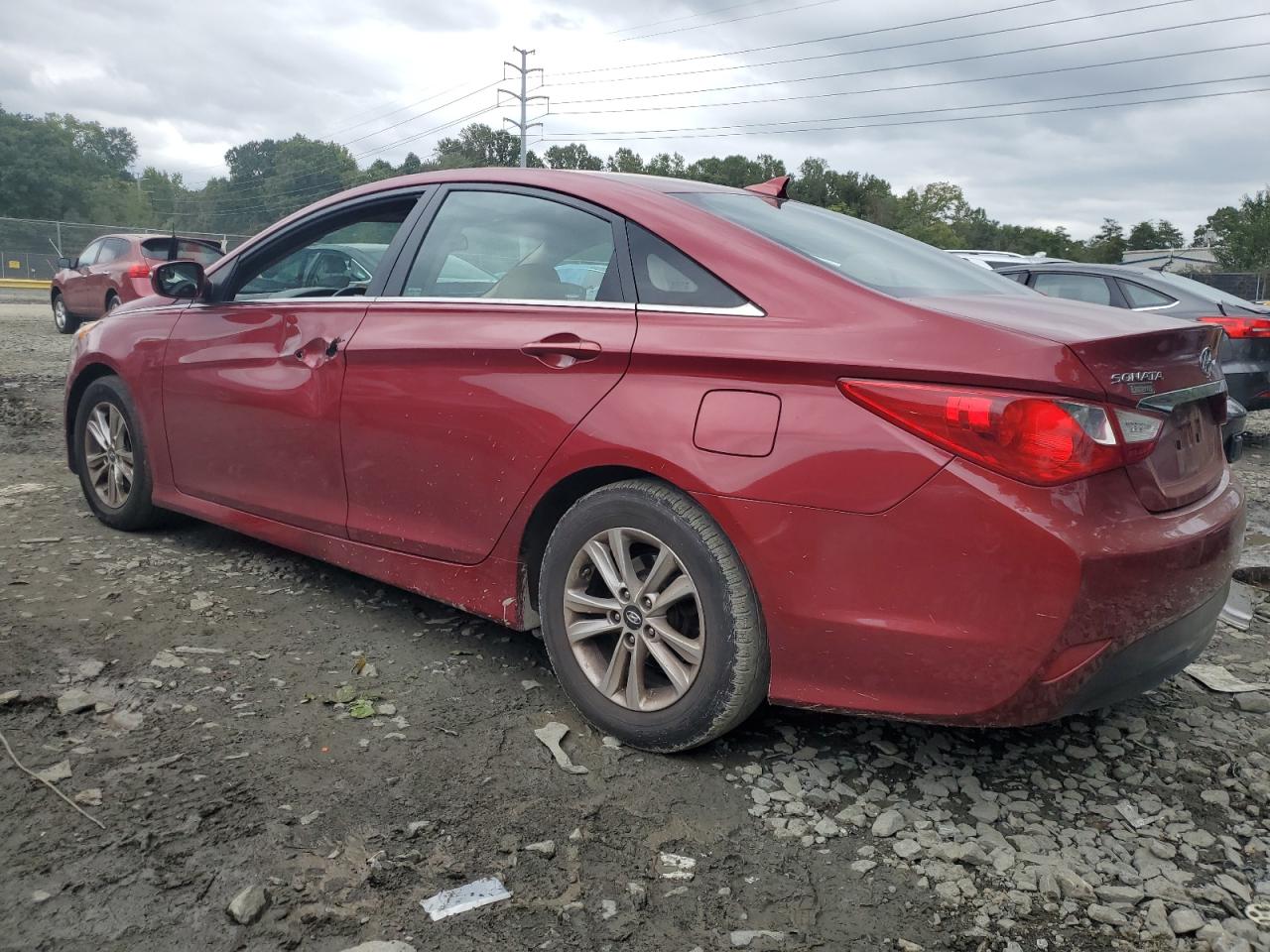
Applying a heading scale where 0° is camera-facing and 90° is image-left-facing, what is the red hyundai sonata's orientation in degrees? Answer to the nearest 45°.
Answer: approximately 135°

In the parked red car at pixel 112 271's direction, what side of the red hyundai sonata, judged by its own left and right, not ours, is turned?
front

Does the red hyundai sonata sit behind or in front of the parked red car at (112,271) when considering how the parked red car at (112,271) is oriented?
behind

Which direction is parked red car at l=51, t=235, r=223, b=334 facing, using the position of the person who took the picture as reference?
facing away from the viewer and to the left of the viewer

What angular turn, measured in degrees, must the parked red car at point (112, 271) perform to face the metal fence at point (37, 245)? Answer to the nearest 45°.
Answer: approximately 45° to its right

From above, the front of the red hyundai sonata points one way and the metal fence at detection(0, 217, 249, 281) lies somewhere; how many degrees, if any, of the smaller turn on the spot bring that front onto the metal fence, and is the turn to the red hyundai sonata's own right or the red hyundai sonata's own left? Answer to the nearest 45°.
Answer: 0° — it already faces it

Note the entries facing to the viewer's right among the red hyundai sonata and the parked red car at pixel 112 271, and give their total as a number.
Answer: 0

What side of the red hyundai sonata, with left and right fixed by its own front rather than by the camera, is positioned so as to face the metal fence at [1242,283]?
right

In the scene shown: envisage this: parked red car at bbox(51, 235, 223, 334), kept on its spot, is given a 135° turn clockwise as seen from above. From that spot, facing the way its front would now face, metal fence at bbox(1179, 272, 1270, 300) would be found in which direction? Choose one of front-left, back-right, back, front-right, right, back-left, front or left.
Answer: front
